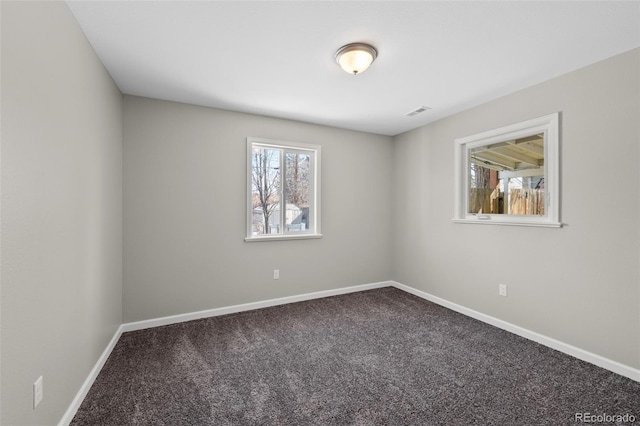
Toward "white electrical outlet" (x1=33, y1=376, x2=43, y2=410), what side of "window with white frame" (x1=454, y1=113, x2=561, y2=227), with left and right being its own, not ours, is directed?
front

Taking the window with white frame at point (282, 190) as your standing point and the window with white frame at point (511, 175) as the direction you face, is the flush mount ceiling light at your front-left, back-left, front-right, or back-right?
front-right

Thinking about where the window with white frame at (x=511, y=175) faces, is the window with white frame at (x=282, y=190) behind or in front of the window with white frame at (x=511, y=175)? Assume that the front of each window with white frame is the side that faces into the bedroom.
in front

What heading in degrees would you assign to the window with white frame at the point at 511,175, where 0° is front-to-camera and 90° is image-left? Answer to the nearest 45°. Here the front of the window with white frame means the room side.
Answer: approximately 45°

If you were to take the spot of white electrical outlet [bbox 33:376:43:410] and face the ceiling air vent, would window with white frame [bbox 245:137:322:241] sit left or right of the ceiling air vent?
left

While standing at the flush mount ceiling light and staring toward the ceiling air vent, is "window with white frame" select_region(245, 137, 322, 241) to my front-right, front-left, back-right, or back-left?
front-left

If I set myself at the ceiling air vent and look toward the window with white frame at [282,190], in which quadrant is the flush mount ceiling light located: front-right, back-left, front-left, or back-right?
front-left

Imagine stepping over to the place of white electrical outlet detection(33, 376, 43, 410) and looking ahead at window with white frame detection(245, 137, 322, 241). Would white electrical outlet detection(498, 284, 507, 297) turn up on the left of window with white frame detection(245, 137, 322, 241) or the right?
right

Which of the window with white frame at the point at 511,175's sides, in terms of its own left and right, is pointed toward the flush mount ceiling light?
front

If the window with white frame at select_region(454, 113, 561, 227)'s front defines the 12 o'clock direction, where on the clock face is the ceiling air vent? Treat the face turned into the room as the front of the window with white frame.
The ceiling air vent is roughly at 1 o'clock from the window with white frame.
